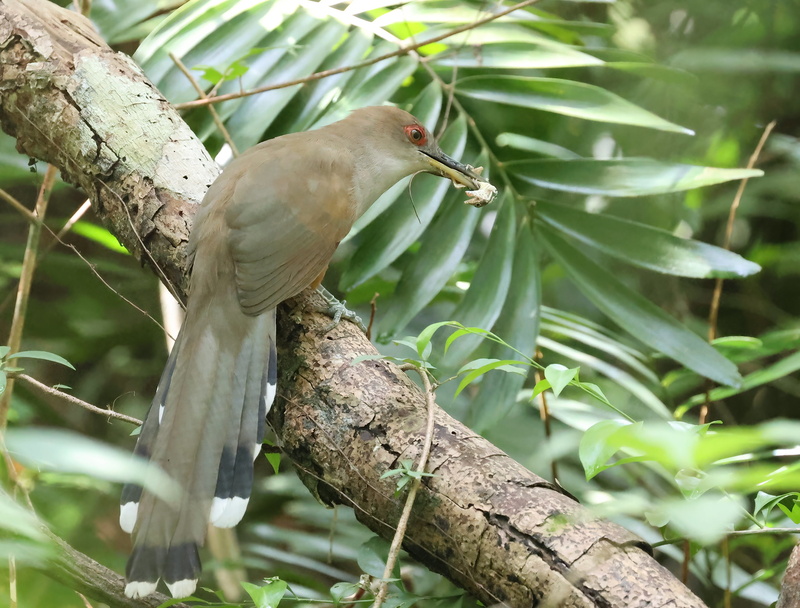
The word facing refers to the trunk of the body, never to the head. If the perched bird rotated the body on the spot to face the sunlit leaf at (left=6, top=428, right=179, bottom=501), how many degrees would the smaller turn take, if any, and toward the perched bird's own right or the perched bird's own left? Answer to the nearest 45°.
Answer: approximately 135° to the perched bird's own right

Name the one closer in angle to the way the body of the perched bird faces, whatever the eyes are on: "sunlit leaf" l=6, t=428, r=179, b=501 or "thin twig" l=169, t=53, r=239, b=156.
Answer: the thin twig

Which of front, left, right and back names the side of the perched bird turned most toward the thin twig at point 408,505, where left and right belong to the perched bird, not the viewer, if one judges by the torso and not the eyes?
right

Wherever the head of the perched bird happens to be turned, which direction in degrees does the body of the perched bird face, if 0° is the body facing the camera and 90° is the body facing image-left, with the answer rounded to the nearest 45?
approximately 225°

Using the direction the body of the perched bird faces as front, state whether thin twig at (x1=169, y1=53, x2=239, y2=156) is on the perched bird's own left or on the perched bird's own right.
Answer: on the perched bird's own left
